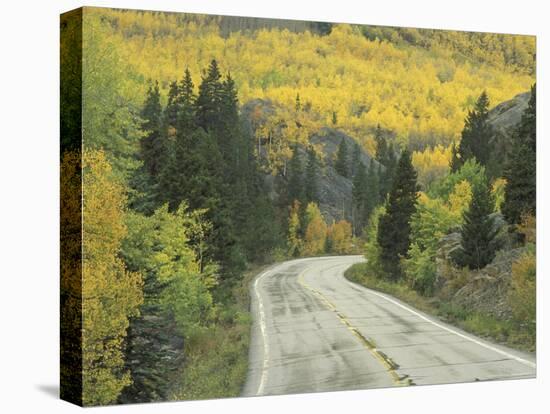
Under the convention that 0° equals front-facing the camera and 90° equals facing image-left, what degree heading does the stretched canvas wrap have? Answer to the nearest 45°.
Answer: approximately 315°
